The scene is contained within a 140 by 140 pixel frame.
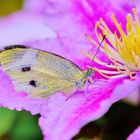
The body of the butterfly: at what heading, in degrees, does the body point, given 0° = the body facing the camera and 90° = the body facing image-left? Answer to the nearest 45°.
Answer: approximately 270°
